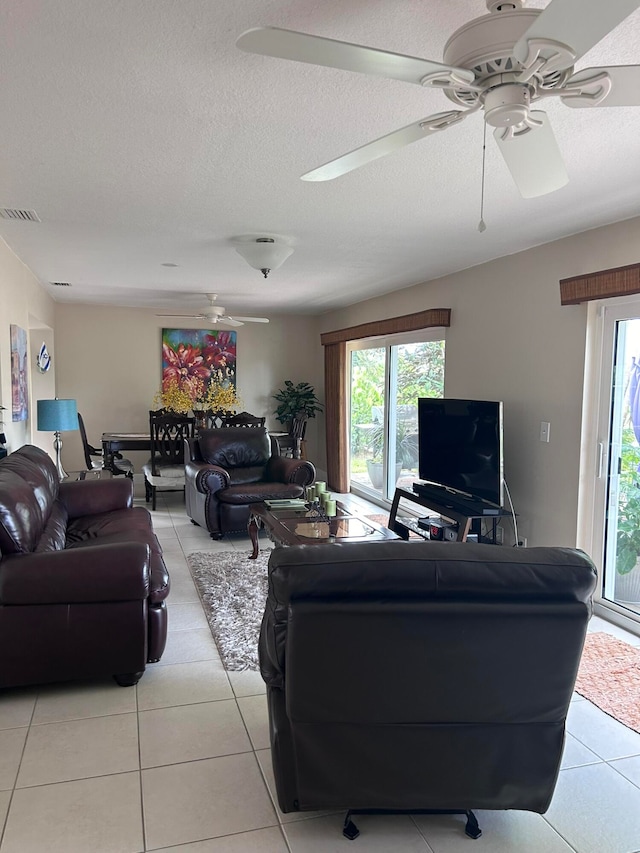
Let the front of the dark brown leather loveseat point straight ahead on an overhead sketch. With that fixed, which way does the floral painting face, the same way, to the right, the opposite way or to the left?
to the right

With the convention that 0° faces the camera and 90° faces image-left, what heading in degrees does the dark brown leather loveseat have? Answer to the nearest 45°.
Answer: approximately 270°

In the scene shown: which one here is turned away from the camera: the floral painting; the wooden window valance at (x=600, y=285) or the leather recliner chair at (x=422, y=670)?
the leather recliner chair

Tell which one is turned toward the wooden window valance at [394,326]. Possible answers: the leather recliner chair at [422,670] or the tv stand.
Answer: the leather recliner chair

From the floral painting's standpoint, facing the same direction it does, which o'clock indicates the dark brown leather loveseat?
The dark brown leather loveseat is roughly at 12 o'clock from the floral painting.

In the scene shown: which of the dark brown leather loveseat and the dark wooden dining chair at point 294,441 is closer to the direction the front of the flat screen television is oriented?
the dark brown leather loveseat

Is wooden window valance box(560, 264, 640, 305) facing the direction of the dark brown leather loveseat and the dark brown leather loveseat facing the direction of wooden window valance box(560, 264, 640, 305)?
yes

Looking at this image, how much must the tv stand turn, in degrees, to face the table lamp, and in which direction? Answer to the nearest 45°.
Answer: approximately 45° to its right

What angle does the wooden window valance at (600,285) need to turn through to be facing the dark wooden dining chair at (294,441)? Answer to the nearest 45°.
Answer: approximately 90° to its right

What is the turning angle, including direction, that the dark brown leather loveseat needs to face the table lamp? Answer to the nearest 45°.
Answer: approximately 90° to its left
